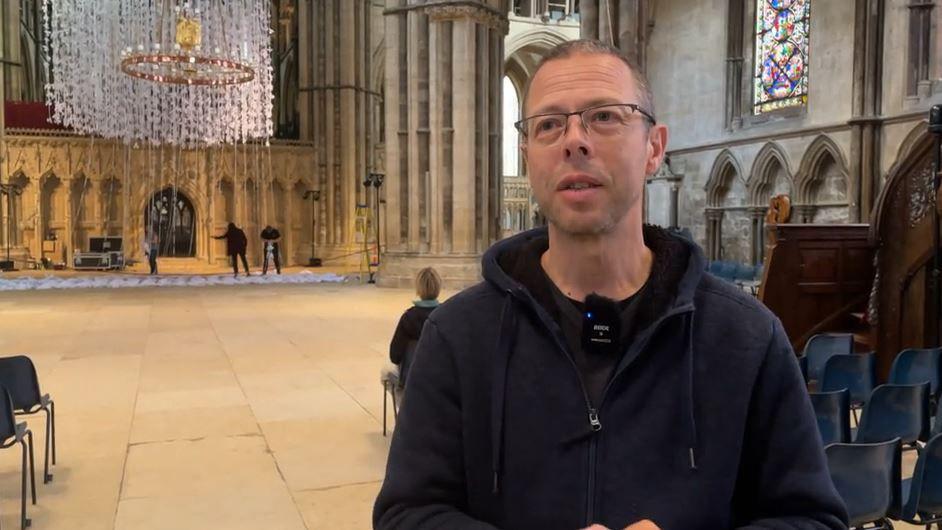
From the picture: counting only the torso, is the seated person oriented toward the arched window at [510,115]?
yes

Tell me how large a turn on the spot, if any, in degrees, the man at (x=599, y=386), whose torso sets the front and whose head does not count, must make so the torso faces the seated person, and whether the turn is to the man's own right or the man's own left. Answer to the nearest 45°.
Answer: approximately 180°

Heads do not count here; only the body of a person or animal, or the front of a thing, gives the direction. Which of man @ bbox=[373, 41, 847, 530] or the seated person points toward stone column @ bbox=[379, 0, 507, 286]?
the seated person

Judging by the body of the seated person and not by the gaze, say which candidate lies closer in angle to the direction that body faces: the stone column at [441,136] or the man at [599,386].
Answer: the stone column

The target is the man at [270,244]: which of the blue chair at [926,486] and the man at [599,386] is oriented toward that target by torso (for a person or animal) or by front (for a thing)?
the blue chair

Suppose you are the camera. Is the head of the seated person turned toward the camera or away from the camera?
away from the camera

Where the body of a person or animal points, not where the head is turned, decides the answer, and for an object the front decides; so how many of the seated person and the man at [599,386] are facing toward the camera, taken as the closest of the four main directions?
1

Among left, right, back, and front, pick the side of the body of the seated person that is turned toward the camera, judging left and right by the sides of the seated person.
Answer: back

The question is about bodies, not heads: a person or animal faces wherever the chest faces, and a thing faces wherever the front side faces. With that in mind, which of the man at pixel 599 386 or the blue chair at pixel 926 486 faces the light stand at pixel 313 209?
the blue chair
